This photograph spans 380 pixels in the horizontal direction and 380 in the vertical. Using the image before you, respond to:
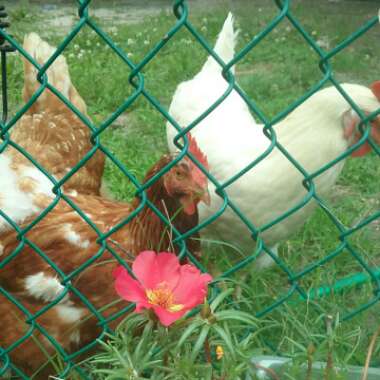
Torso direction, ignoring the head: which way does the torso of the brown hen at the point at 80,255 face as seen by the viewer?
to the viewer's right

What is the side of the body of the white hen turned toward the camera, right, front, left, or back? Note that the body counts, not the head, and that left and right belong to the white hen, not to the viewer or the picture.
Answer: right

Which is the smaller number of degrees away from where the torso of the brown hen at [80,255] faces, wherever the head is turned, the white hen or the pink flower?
the white hen

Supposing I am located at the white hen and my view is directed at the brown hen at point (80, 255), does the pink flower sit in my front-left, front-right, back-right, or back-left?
front-left

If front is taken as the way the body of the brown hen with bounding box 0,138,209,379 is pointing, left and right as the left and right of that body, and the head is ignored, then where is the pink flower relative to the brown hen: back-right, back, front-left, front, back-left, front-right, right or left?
right

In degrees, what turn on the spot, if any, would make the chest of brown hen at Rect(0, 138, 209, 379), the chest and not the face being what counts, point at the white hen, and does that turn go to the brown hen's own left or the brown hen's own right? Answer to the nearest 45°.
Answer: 0° — it already faces it

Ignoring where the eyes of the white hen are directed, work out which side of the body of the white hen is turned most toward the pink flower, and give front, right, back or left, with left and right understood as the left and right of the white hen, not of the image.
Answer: right

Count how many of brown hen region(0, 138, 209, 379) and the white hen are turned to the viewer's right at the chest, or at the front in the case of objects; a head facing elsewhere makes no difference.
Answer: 2

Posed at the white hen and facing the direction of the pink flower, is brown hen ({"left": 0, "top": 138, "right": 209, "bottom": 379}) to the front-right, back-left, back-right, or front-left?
front-right
